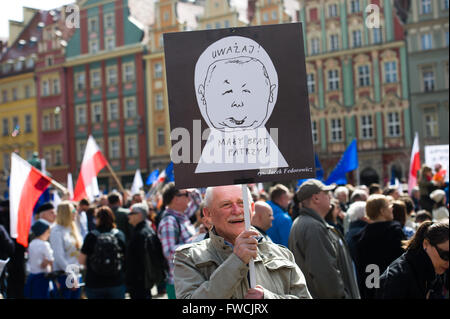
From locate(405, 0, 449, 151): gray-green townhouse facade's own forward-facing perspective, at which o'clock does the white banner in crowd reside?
The white banner in crowd is roughly at 12 o'clock from the gray-green townhouse facade.

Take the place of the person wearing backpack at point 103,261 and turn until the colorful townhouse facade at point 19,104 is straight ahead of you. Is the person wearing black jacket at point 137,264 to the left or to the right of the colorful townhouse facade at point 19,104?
right

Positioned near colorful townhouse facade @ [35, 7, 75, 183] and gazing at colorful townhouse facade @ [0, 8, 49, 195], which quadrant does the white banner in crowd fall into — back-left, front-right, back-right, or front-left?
back-left

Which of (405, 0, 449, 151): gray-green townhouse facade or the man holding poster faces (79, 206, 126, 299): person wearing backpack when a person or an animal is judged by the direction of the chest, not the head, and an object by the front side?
the gray-green townhouse facade

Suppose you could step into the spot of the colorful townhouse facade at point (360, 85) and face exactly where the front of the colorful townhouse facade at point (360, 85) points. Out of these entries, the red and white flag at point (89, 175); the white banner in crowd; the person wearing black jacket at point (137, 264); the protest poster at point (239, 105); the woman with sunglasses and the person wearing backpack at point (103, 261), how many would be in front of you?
6

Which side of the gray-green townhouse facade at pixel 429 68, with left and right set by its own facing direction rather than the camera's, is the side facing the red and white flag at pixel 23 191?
front

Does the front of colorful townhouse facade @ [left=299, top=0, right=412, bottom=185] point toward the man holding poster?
yes

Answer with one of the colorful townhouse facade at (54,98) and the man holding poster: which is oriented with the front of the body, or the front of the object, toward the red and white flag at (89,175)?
the colorful townhouse facade

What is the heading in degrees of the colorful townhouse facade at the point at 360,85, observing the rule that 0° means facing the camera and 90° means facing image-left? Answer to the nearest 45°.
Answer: approximately 0°
